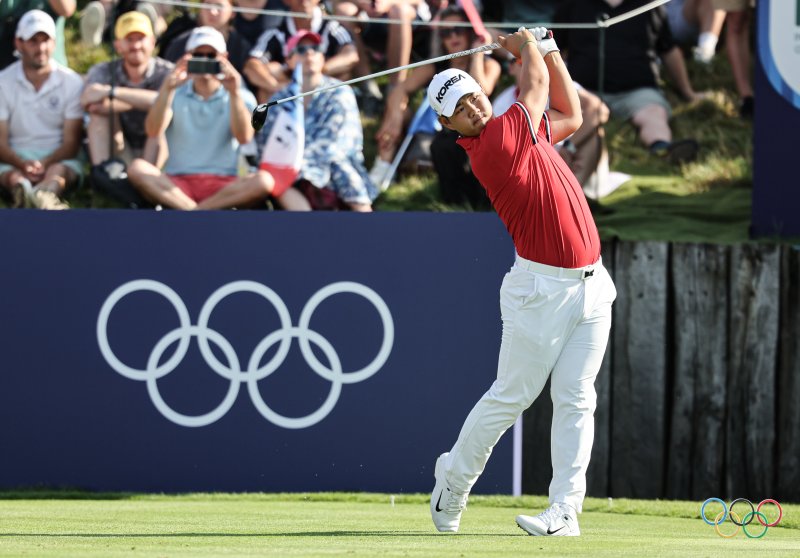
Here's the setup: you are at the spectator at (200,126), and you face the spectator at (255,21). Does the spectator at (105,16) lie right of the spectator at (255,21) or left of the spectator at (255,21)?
left

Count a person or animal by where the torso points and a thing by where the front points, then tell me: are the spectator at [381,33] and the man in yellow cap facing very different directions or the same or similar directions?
same or similar directions

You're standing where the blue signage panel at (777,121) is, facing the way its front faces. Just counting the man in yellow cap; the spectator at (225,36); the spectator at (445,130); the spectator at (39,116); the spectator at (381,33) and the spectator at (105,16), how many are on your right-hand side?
6

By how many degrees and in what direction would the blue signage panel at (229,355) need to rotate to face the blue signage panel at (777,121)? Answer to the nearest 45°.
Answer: approximately 90° to its left

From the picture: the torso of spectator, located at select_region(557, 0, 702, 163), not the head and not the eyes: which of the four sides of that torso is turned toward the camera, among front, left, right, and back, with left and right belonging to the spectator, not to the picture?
front

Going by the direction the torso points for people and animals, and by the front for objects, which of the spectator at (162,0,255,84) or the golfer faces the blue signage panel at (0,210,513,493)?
the spectator

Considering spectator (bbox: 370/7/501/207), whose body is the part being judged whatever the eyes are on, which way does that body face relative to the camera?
toward the camera

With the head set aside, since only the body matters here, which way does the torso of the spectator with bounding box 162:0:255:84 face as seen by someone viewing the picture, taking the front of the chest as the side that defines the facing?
toward the camera

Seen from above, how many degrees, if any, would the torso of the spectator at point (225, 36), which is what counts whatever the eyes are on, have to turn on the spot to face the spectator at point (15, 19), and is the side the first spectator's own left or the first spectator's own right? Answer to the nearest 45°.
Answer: approximately 90° to the first spectator's own right

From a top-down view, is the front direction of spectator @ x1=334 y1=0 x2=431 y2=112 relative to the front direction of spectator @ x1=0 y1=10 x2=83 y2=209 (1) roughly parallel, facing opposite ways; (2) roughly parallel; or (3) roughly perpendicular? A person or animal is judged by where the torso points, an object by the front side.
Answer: roughly parallel

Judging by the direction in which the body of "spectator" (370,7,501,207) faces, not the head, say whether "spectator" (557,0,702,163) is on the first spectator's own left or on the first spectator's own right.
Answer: on the first spectator's own left

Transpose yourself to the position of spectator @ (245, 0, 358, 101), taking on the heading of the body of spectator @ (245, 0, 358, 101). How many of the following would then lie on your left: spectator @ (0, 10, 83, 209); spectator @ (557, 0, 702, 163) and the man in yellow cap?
1

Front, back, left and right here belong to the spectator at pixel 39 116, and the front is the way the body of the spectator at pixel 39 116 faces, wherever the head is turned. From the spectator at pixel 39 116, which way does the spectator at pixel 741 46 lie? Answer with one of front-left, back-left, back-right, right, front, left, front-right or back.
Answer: left

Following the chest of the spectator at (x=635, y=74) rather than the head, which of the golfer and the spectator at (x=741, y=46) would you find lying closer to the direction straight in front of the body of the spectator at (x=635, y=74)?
the golfer

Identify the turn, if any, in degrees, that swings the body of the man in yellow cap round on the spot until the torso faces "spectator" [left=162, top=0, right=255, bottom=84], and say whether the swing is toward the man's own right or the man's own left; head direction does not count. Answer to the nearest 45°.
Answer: approximately 135° to the man's own left

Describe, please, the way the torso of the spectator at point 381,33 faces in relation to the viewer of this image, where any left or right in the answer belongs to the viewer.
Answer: facing the viewer

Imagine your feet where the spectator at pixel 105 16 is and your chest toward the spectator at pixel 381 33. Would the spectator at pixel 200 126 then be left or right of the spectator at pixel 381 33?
right

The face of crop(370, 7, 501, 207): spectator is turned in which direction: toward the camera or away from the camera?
toward the camera

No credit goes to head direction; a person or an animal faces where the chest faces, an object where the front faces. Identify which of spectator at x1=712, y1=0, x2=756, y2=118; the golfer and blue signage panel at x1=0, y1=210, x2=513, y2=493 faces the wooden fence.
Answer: the spectator
